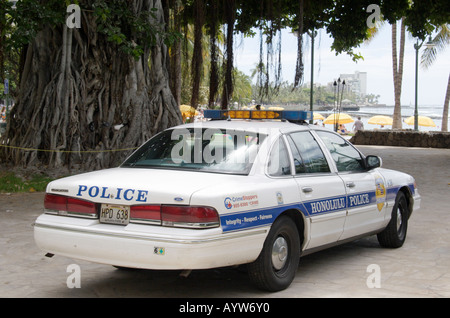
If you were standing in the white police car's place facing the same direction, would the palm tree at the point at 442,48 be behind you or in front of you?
in front

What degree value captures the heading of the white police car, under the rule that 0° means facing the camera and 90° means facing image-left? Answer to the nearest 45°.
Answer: approximately 225°

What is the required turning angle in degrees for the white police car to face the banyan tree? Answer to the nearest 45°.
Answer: approximately 45° to its left

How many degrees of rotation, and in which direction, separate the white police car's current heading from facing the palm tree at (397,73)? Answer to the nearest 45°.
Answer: approximately 45° to its left

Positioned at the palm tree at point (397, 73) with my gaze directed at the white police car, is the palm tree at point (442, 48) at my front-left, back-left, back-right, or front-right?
back-left

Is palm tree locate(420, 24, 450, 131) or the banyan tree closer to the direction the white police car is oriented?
the palm tree

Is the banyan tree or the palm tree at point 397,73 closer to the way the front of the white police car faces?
the palm tree
